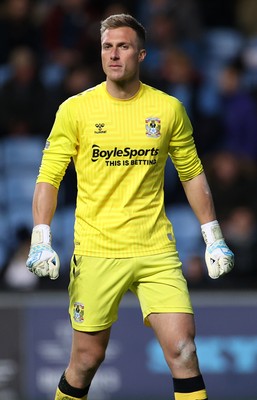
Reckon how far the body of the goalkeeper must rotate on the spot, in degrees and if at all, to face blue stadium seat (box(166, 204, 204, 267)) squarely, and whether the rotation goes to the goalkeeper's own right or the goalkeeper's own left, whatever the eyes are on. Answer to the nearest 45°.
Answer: approximately 180°

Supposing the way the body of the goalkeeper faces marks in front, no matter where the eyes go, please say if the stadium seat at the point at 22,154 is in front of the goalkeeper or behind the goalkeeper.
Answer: behind

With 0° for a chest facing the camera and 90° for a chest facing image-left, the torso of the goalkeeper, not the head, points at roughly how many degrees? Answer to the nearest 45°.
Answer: approximately 0°
